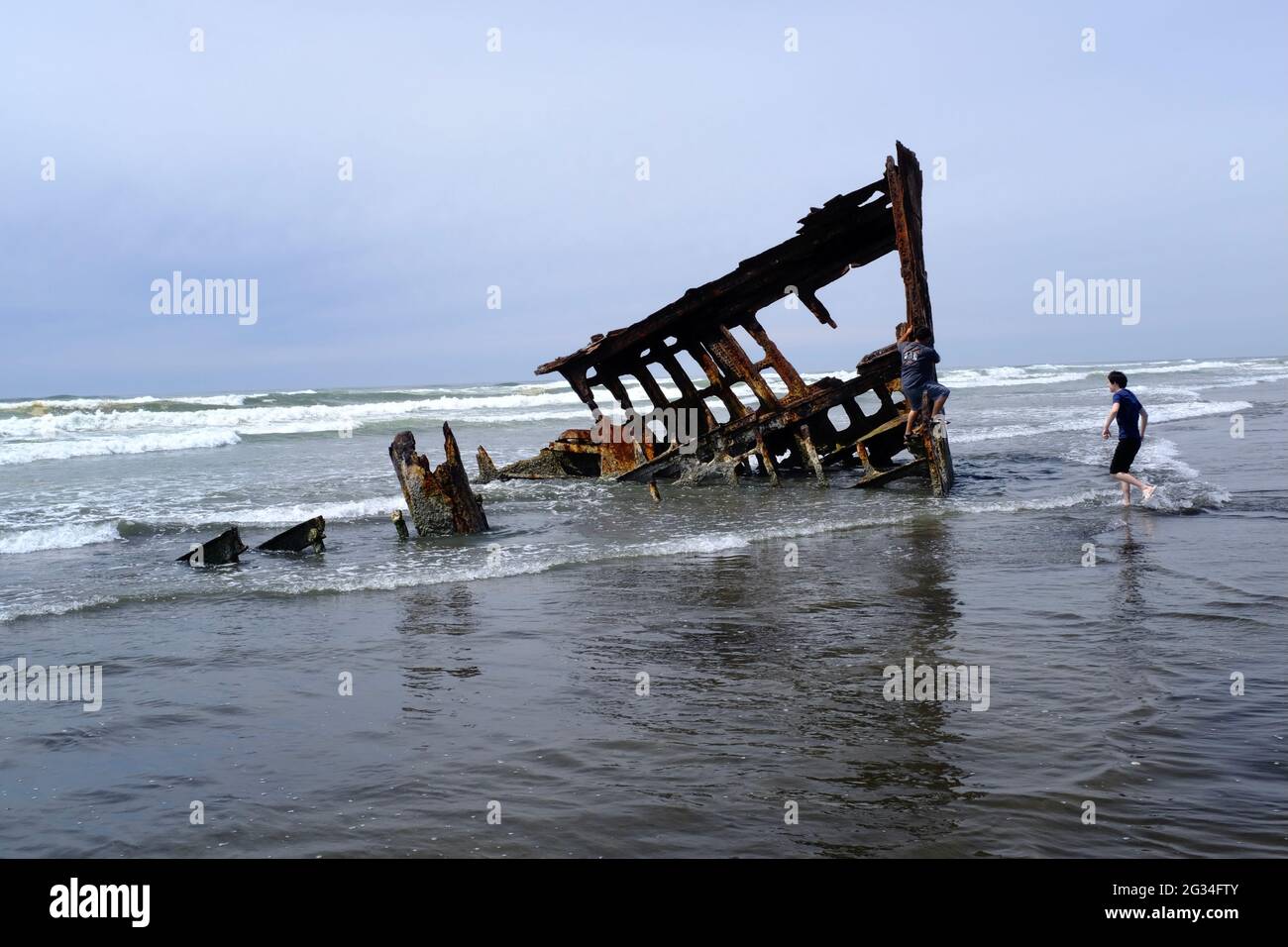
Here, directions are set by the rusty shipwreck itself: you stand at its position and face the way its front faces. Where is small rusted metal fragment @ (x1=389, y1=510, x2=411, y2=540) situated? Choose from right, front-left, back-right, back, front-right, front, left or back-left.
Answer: back-right

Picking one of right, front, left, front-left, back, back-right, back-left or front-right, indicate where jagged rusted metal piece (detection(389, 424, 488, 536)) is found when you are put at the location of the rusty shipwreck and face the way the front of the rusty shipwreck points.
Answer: back-right

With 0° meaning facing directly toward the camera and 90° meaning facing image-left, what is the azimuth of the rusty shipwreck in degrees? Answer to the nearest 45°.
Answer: approximately 270°

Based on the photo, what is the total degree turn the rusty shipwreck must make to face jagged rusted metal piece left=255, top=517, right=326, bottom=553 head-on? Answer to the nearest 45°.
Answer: approximately 135° to its right

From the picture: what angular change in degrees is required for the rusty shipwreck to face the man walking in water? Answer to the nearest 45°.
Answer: approximately 45° to its right
